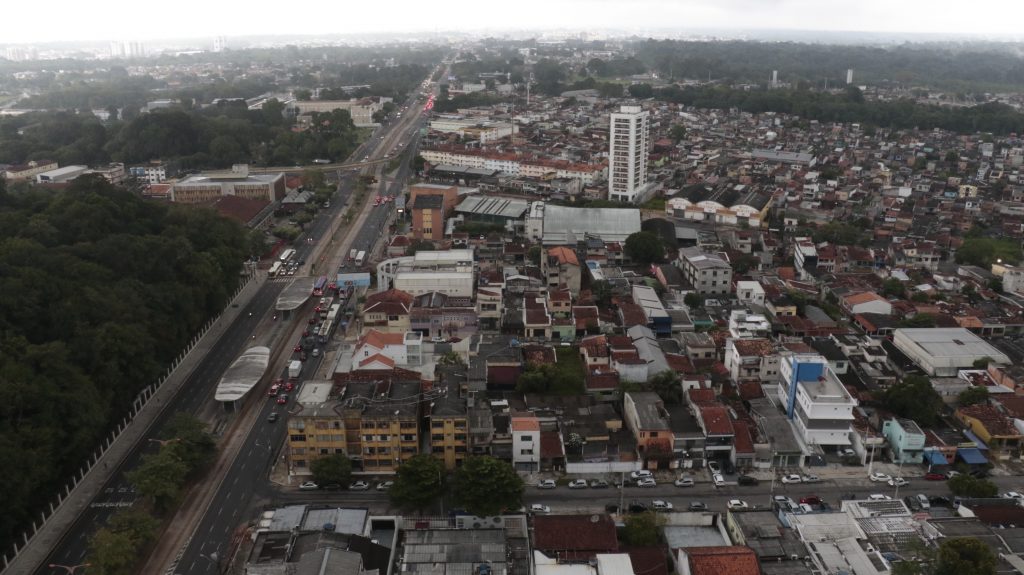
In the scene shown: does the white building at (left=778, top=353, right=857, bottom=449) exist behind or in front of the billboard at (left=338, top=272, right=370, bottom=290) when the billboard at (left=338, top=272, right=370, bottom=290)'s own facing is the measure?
in front

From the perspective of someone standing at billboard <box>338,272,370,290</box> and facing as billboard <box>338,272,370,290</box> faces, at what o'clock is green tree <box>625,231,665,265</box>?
The green tree is roughly at 9 o'clock from the billboard.

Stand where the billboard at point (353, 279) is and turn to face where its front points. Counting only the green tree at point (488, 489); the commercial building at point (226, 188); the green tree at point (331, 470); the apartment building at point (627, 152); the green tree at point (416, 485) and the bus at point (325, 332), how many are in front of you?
4

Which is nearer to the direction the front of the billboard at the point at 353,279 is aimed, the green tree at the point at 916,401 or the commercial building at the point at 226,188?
the green tree

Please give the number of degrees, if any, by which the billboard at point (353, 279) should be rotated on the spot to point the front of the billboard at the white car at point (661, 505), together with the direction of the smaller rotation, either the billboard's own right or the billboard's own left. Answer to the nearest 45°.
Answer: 0° — it already faces it

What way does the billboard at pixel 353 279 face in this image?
toward the camera

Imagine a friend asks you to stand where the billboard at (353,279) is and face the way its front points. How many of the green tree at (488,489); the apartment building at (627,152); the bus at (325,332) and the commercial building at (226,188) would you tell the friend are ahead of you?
2

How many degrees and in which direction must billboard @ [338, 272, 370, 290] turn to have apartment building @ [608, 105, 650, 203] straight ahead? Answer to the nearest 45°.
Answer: approximately 135° to its left

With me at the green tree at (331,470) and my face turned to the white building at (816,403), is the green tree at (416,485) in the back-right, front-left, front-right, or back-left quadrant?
front-right

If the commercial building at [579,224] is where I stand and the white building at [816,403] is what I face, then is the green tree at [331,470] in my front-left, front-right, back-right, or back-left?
front-right

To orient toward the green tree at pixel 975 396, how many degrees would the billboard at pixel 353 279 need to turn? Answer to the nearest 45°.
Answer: approximately 45° to its left

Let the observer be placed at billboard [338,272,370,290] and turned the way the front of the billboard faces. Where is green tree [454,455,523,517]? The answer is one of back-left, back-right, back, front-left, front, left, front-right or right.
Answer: front

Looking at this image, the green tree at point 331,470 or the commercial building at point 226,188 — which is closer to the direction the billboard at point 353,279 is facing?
the green tree

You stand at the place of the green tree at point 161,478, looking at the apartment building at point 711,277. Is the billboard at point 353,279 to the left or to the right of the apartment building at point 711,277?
left

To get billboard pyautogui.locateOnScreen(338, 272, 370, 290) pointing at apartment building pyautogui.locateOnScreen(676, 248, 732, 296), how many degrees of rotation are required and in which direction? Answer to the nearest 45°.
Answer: approximately 90° to its left

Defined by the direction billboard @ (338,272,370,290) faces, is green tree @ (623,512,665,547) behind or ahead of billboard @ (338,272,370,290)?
ahead
